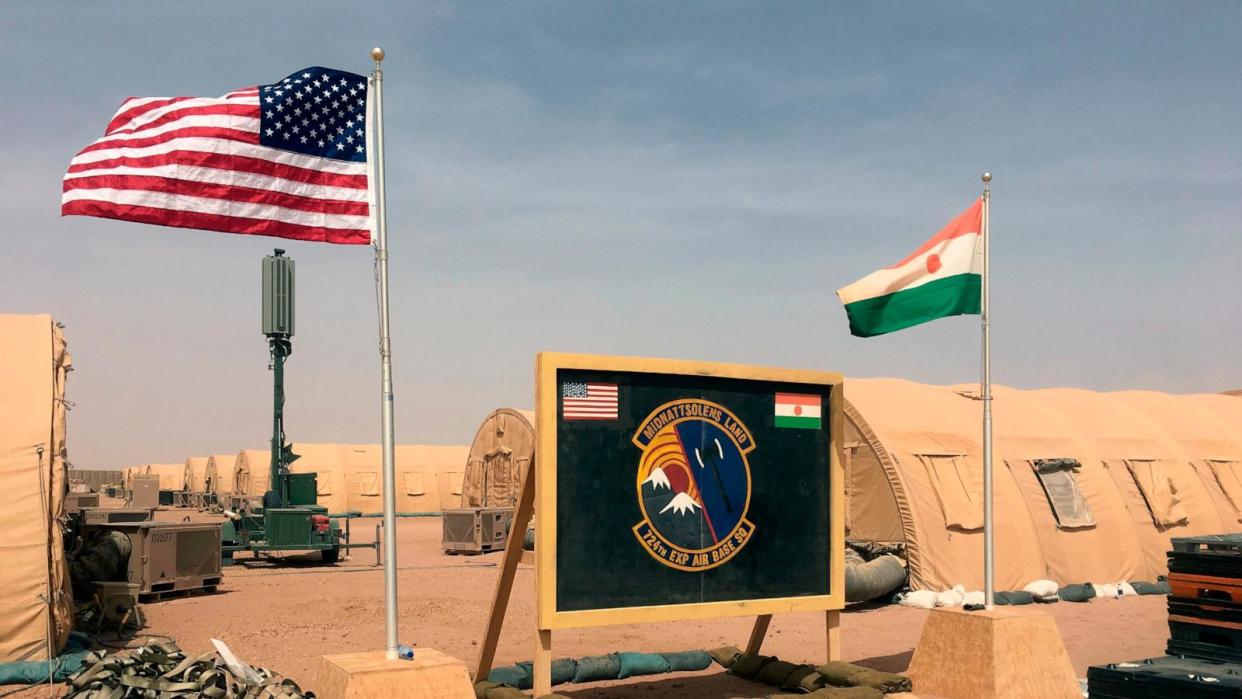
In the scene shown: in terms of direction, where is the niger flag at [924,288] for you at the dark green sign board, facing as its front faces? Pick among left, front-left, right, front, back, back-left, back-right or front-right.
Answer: left

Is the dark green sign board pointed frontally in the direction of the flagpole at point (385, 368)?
no

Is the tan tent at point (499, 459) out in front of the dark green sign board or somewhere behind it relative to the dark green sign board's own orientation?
behind

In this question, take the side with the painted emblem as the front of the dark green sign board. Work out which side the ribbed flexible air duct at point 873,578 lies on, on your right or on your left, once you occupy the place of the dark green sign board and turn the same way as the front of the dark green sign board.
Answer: on your left

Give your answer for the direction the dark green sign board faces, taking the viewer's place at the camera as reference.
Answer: facing the viewer and to the right of the viewer

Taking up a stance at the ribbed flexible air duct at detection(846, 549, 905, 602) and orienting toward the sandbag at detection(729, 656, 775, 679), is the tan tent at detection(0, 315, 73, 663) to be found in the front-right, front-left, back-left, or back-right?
front-right

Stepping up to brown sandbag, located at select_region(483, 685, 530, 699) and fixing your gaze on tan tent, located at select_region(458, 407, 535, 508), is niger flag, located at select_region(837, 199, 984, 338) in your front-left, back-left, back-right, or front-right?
front-right

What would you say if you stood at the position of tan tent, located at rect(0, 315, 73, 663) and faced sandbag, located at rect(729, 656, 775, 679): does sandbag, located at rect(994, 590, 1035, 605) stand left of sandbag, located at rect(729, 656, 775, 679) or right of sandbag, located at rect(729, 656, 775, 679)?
left

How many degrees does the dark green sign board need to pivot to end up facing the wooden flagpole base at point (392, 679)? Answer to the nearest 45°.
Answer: approximately 90° to its right

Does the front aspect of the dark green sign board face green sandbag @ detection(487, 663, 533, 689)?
no

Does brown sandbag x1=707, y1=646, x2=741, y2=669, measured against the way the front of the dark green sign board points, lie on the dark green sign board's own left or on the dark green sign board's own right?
on the dark green sign board's own left
